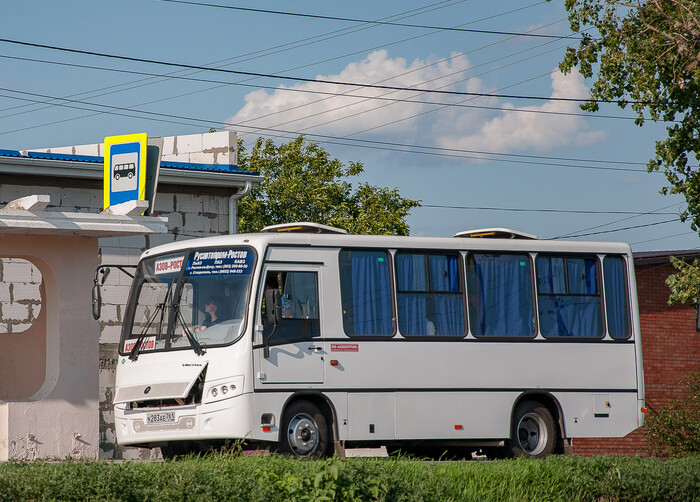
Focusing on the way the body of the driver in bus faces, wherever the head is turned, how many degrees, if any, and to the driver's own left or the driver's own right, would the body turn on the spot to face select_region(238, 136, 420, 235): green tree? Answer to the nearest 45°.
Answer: approximately 135° to the driver's own right

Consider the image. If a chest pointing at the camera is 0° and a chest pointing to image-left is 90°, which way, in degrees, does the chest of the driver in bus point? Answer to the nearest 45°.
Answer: approximately 45°

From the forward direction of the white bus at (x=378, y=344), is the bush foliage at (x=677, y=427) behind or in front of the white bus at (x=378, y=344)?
behind

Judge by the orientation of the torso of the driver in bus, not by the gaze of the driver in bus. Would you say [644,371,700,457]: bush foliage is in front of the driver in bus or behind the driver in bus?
behind

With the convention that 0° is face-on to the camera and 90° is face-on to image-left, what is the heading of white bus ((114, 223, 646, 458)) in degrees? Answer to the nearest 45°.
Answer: approximately 45°
